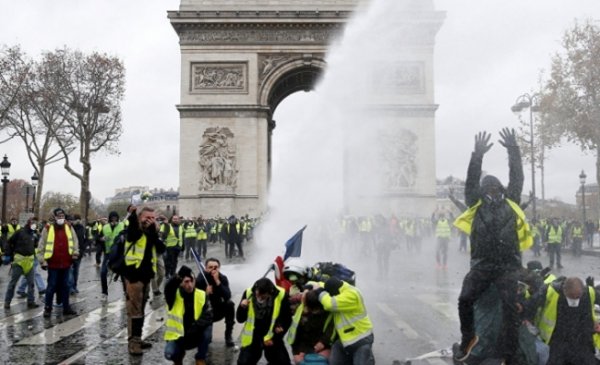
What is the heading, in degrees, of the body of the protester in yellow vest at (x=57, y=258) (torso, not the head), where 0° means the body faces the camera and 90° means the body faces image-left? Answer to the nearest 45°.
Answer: approximately 0°

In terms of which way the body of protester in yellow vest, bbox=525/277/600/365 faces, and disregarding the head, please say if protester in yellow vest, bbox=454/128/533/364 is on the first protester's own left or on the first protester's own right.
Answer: on the first protester's own right

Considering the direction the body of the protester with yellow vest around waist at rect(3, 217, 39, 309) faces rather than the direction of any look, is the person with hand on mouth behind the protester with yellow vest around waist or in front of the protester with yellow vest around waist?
in front

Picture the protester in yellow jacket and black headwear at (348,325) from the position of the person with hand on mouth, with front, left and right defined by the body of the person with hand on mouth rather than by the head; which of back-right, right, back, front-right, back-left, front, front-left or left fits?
front-left

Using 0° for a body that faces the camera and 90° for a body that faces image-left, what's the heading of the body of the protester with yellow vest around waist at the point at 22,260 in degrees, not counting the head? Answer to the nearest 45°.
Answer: approximately 315°

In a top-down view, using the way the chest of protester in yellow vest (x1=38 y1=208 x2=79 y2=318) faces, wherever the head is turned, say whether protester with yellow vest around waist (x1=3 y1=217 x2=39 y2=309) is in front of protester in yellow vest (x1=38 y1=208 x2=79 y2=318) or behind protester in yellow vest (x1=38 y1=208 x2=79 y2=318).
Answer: behind
